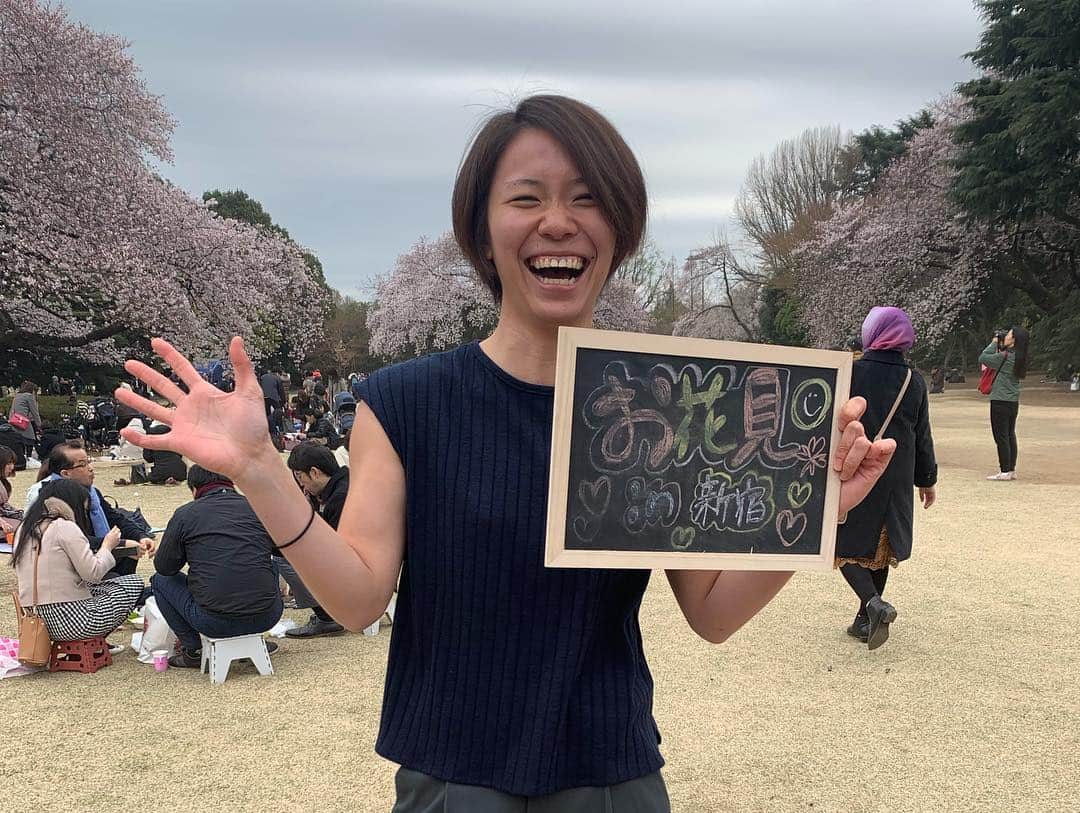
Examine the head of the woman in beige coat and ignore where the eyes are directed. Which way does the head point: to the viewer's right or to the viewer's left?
to the viewer's right

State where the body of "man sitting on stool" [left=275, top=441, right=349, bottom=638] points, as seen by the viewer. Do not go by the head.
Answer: to the viewer's left

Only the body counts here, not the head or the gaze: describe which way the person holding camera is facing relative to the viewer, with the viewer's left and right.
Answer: facing to the left of the viewer

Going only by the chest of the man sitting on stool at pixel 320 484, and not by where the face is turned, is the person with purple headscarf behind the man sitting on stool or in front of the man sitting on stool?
behind

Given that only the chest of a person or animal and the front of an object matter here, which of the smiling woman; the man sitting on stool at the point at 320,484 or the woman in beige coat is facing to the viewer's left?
the man sitting on stool

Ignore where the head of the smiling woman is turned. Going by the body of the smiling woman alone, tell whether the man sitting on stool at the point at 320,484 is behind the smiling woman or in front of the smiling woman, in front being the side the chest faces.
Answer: behind

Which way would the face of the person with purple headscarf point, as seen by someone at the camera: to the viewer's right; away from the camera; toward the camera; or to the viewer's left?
away from the camera

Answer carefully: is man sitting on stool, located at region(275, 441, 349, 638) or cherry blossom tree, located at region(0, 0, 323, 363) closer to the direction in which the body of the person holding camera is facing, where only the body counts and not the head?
the cherry blossom tree

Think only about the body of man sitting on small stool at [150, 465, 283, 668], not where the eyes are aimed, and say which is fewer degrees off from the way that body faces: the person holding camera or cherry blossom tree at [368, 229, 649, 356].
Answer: the cherry blossom tree

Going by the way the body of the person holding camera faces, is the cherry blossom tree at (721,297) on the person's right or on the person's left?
on the person's right

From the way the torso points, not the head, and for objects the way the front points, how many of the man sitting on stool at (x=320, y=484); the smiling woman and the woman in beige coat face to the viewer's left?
1

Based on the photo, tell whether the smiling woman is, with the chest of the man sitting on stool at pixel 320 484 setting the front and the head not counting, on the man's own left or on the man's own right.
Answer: on the man's own left

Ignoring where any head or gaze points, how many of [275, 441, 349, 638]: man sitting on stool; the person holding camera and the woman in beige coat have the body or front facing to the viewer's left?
2

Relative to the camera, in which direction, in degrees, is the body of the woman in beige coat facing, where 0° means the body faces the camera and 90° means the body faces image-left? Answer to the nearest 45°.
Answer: approximately 225°

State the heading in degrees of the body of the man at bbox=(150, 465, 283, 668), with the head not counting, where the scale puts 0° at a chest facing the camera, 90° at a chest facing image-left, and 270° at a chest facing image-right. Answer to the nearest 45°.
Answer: approximately 135°

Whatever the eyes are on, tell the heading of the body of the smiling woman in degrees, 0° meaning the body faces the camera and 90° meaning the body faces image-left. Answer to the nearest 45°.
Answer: approximately 0°

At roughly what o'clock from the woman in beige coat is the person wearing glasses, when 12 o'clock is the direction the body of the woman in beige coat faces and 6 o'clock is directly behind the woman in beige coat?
The person wearing glasses is roughly at 11 o'clock from the woman in beige coat.
